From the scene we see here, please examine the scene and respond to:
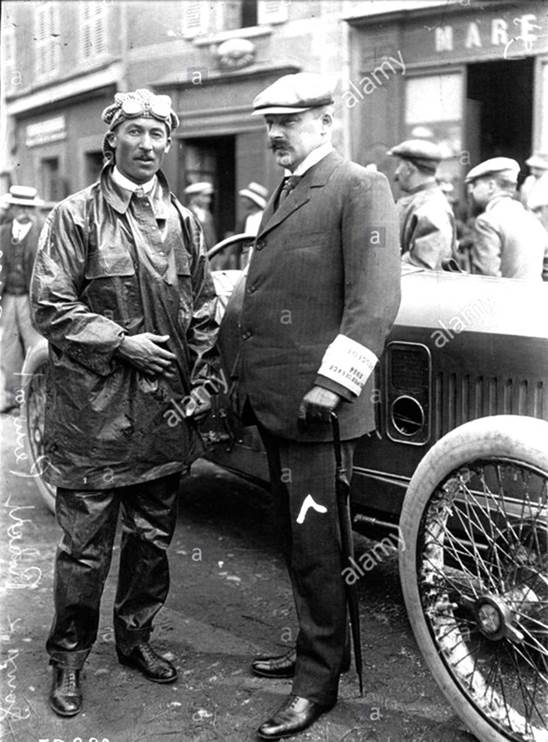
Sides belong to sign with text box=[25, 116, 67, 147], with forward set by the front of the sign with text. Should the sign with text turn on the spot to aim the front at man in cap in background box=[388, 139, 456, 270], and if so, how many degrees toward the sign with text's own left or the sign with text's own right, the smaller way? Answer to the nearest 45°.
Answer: approximately 45° to the sign with text's own left

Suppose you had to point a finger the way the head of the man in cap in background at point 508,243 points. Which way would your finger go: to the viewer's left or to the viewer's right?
to the viewer's left

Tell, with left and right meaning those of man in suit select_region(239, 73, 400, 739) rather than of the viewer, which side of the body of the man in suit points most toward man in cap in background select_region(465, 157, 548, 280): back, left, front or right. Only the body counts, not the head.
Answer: back

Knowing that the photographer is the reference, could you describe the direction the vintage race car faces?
facing the viewer and to the right of the viewer

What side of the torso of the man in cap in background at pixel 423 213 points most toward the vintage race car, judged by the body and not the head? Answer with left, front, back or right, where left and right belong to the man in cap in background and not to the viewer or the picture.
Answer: left

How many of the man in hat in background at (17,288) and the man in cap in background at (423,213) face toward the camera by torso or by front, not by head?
1

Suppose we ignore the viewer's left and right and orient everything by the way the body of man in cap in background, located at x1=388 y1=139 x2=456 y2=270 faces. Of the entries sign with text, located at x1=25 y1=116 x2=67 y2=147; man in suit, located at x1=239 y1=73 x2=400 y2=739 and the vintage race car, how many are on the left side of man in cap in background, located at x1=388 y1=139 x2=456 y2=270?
2

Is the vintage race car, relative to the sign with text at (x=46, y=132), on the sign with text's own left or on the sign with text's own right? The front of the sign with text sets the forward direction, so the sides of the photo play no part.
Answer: on the sign with text's own left

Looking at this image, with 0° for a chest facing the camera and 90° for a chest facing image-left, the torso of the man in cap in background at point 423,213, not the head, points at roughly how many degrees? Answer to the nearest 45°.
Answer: approximately 90°

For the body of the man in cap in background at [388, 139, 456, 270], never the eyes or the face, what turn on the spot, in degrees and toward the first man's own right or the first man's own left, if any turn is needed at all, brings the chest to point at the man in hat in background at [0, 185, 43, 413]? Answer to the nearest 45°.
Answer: approximately 45° to the first man's own right

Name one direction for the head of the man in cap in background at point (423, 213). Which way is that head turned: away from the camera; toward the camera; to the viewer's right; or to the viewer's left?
to the viewer's left
